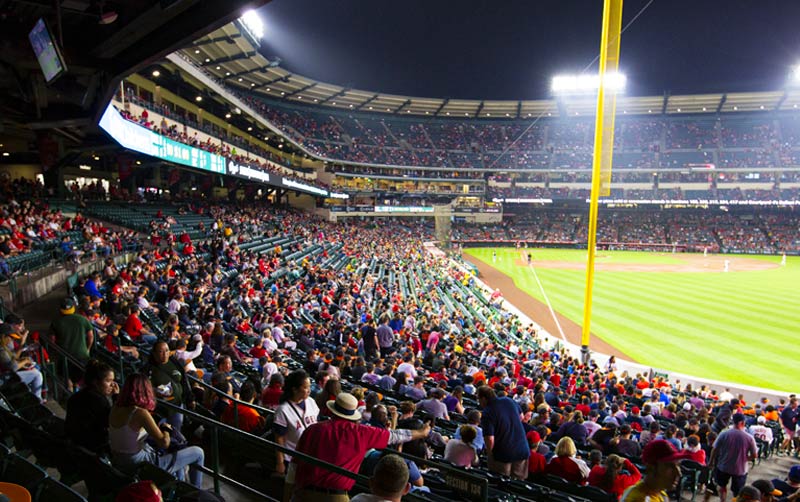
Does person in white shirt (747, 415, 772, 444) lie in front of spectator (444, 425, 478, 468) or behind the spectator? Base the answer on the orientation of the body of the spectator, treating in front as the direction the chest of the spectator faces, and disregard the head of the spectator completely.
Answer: in front

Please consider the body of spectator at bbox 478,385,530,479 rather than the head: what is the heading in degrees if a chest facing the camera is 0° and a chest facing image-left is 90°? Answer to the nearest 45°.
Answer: approximately 135°

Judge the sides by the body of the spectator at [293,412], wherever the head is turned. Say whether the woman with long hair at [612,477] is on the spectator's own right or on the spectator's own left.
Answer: on the spectator's own left

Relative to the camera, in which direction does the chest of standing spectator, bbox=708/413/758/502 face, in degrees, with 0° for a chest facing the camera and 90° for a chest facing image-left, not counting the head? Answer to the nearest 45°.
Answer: approximately 180°

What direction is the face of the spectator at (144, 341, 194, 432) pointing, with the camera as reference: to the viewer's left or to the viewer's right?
to the viewer's right

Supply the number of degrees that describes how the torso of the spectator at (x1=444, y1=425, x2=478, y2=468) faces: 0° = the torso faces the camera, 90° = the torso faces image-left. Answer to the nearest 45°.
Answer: approximately 225°

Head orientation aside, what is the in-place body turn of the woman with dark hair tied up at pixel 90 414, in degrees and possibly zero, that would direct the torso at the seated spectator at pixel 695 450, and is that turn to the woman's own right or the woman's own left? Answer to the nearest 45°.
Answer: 0° — they already face them

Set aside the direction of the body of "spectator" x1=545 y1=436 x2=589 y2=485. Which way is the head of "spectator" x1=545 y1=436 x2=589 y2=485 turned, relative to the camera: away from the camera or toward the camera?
away from the camera

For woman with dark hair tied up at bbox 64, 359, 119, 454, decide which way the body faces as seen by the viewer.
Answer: to the viewer's right

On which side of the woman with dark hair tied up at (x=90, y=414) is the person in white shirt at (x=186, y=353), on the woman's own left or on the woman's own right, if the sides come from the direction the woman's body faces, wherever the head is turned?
on the woman's own left

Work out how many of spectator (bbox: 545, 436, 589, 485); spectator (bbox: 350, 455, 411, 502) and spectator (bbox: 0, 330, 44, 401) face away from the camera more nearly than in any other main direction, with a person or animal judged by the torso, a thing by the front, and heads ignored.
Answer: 2
